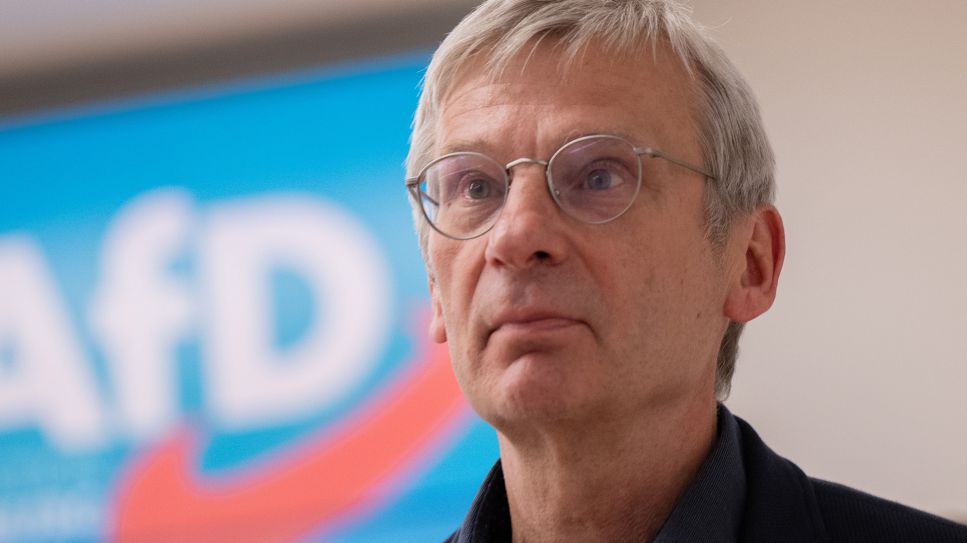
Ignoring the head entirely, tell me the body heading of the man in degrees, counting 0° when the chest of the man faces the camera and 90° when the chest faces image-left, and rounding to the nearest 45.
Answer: approximately 45°

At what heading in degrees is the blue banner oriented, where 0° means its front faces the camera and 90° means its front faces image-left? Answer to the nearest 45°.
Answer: approximately 0°
